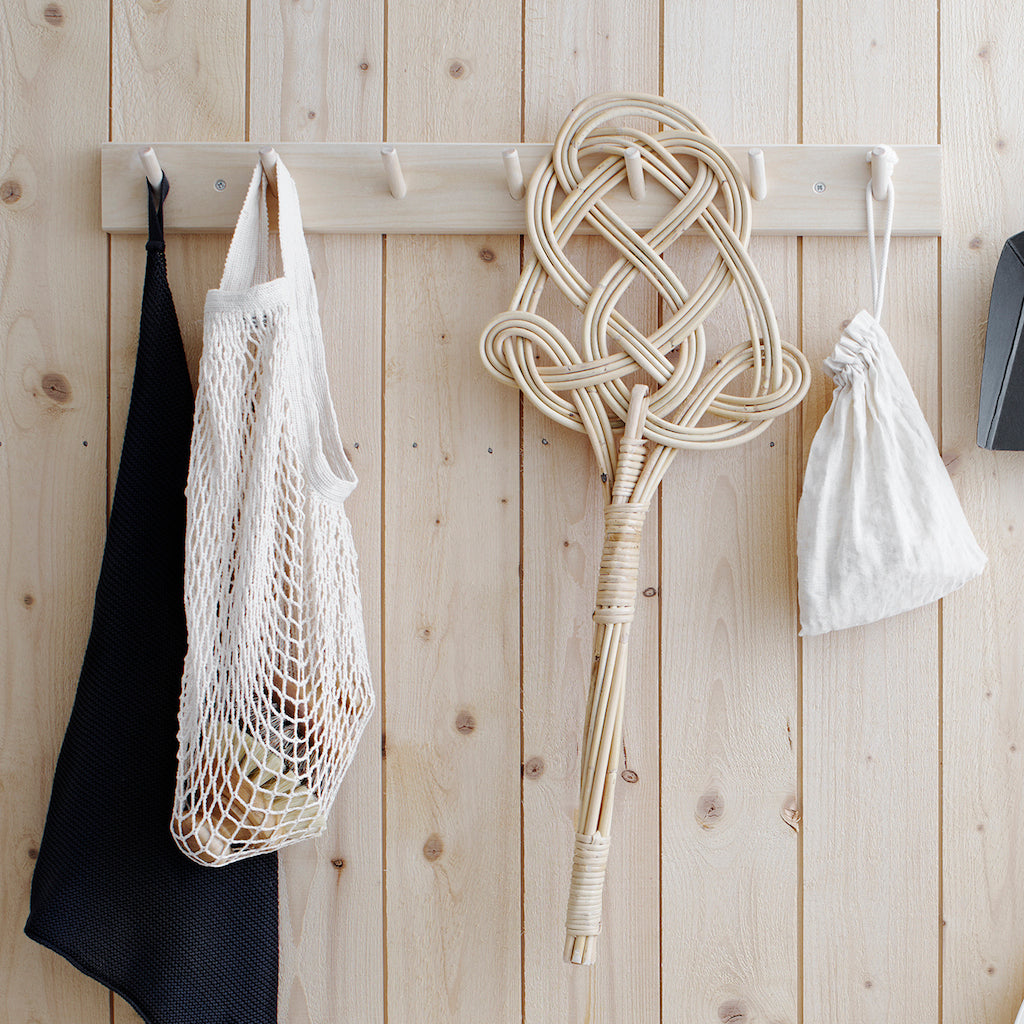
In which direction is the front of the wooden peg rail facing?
toward the camera
